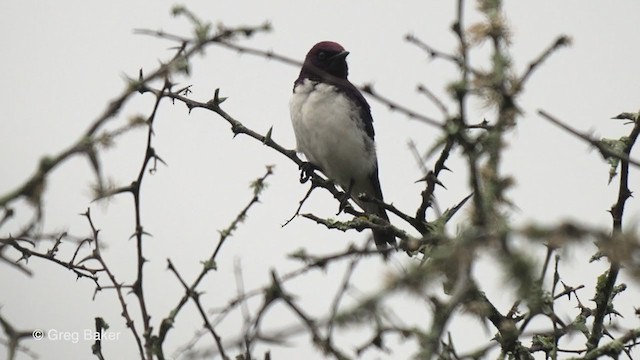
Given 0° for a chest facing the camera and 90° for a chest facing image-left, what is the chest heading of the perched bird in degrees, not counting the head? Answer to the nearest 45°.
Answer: approximately 45°
